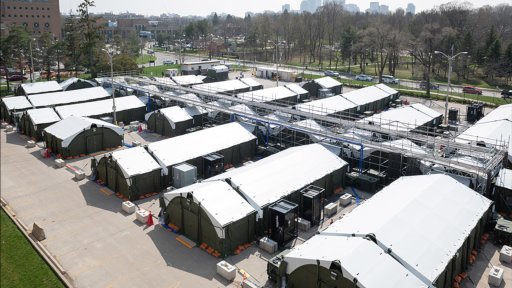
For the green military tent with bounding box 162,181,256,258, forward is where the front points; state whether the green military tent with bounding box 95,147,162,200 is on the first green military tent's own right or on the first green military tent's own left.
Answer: on the first green military tent's own right

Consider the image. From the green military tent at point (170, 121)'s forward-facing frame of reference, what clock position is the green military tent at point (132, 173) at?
the green military tent at point (132, 173) is roughly at 11 o'clock from the green military tent at point (170, 121).

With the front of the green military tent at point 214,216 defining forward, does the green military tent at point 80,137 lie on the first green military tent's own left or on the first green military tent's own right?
on the first green military tent's own right

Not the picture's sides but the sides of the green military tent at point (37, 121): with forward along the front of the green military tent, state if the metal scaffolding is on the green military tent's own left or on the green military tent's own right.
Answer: on the green military tent's own left

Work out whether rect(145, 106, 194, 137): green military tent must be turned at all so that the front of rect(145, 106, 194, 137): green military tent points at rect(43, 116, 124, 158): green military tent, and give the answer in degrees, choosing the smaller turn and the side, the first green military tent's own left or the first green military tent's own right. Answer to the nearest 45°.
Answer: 0° — it already faces it

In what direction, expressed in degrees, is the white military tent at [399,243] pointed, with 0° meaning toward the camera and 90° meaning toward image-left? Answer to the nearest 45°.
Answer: approximately 45°

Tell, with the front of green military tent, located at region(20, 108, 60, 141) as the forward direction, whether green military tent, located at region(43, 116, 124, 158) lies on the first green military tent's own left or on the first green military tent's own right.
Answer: on the first green military tent's own left

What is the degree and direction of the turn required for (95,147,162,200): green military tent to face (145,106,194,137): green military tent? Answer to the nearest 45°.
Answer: approximately 135° to its right

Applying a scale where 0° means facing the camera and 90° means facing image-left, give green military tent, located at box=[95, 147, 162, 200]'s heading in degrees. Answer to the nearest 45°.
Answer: approximately 45°
